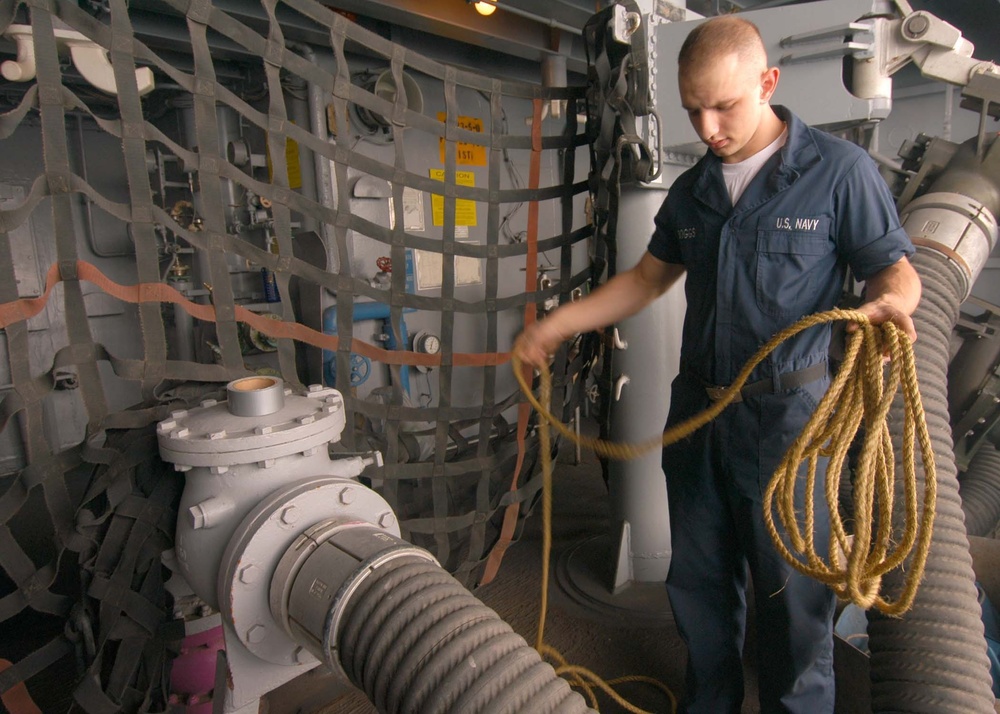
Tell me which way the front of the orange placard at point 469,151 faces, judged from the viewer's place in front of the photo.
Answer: facing the viewer

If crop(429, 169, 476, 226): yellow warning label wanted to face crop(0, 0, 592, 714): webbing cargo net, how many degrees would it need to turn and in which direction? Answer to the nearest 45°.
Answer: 0° — it already faces it

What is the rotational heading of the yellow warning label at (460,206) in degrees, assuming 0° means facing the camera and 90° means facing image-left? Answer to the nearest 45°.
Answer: approximately 0°

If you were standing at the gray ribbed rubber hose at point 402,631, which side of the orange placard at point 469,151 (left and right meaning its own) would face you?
front

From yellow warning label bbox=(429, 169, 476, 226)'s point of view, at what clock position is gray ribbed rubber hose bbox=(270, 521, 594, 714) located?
The gray ribbed rubber hose is roughly at 12 o'clock from the yellow warning label.

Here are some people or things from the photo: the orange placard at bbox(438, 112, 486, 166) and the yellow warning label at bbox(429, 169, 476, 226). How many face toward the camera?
2

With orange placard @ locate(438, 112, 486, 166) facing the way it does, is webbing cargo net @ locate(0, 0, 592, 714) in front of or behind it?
in front

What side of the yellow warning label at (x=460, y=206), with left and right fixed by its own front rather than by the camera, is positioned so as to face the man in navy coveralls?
front

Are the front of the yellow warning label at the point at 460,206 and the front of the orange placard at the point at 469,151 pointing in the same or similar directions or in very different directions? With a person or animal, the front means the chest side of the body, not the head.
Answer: same or similar directions

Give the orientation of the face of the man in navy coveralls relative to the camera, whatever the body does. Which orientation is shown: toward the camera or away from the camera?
toward the camera
